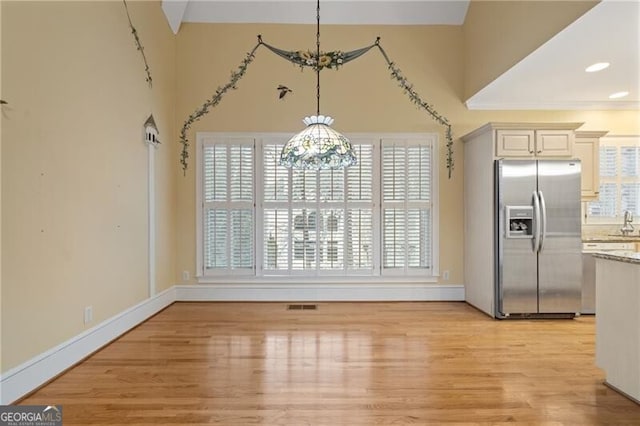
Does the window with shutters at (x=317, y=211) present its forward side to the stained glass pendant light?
yes

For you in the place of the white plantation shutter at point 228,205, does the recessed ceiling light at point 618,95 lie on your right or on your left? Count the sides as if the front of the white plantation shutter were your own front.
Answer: on your left

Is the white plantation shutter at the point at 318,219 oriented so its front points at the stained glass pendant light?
yes

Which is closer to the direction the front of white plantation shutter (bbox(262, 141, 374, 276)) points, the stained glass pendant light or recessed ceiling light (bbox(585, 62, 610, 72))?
the stained glass pendant light

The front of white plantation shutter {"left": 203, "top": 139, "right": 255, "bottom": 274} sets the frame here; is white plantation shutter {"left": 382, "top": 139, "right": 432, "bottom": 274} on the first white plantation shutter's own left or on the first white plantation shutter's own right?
on the first white plantation shutter's own left

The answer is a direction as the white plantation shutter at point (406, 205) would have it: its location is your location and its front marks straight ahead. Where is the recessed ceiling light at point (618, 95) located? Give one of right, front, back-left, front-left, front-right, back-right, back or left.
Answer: left

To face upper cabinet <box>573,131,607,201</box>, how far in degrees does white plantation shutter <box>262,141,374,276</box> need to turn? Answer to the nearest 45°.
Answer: approximately 90° to its left

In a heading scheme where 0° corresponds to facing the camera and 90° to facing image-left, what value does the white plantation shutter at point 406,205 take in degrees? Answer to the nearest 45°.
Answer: approximately 0°

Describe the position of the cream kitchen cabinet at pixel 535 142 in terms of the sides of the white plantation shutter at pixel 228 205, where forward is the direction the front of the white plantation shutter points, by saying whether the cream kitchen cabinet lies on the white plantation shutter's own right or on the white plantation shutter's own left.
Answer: on the white plantation shutter's own left

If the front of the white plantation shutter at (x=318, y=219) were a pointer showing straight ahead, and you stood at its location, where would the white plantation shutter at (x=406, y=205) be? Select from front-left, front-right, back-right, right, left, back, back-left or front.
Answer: left

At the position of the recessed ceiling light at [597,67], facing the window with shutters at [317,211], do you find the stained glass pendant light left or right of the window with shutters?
left
